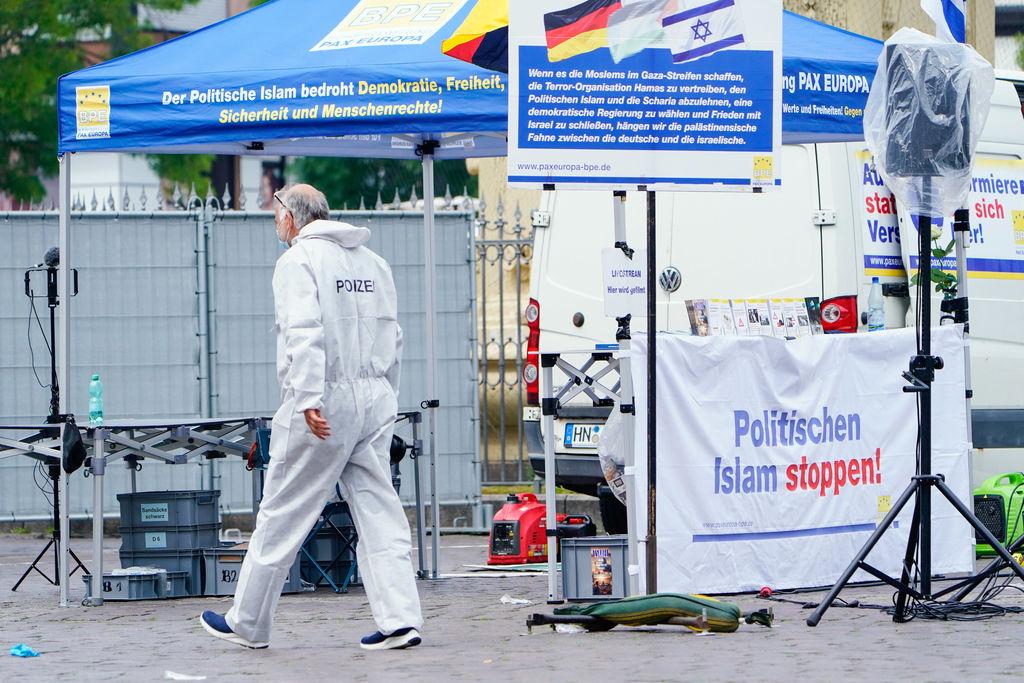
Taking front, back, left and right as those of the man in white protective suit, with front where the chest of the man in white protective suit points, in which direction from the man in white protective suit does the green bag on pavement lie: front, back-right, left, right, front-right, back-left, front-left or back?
back-right

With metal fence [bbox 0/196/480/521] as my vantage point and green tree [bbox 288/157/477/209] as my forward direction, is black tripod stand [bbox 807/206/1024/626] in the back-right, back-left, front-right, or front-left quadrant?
back-right

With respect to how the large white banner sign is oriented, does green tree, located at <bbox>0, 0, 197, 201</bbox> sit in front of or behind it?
behind

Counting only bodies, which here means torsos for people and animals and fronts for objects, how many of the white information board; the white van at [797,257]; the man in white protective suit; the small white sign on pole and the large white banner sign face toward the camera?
3

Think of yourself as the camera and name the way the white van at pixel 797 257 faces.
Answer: facing away from the viewer and to the right of the viewer

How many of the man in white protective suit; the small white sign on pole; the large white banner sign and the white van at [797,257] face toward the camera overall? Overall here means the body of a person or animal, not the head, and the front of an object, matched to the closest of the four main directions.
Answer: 2

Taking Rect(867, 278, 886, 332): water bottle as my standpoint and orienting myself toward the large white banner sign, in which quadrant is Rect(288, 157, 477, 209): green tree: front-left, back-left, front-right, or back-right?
back-right

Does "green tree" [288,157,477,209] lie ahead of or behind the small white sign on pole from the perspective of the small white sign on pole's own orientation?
behind

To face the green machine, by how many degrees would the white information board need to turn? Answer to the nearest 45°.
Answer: approximately 135° to its left

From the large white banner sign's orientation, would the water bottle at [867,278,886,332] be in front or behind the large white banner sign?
behind

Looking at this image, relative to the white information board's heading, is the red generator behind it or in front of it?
behind
